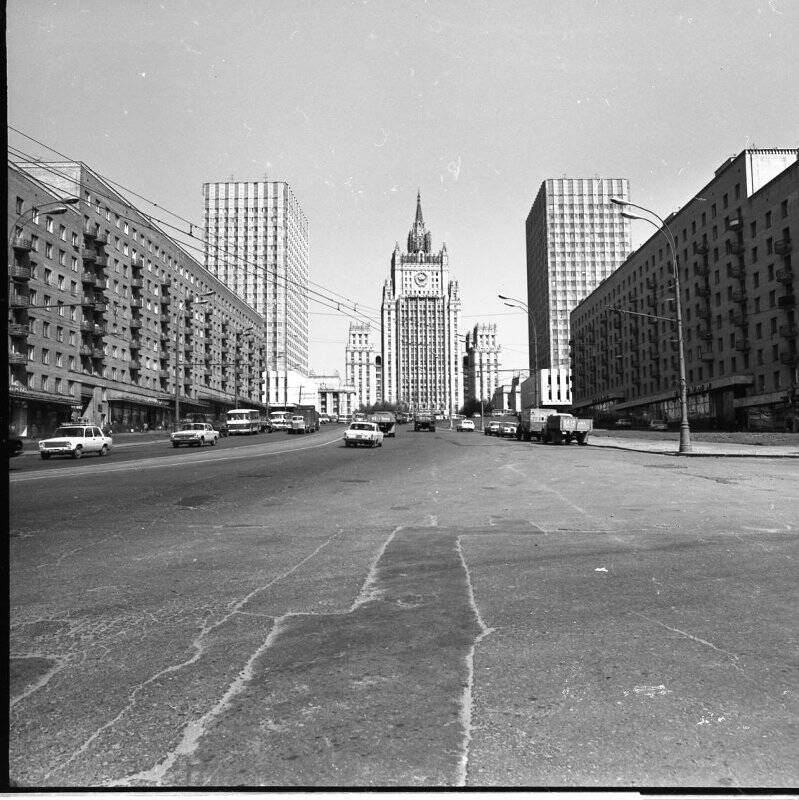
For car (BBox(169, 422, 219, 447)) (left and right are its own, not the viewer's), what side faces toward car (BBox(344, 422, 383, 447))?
left

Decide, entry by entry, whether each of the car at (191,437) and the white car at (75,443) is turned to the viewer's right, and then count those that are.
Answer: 0

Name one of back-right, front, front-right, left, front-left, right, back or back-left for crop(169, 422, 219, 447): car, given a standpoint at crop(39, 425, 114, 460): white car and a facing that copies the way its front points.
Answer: back

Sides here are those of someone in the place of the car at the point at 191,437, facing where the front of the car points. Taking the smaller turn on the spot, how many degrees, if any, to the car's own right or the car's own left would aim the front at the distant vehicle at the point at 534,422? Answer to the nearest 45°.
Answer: approximately 135° to the car's own left

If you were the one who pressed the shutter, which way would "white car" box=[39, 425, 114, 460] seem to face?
facing the viewer and to the left of the viewer

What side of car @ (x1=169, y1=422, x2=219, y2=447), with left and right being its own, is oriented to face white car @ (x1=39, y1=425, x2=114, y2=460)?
front

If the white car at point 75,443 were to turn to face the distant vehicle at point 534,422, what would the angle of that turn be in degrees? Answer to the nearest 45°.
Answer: approximately 135° to its left

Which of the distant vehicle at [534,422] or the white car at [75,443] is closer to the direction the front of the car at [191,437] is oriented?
the white car

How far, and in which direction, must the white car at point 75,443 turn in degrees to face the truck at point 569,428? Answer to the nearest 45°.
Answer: approximately 135° to its left
